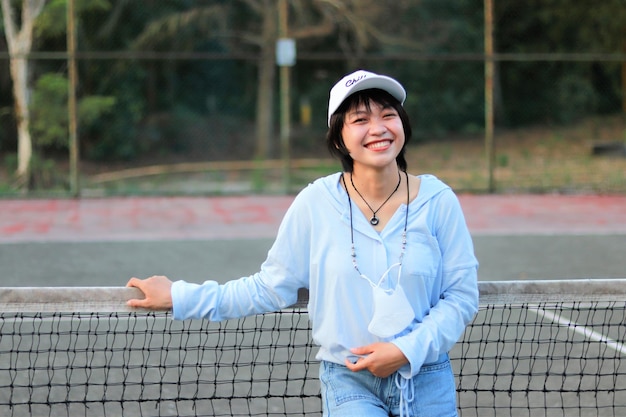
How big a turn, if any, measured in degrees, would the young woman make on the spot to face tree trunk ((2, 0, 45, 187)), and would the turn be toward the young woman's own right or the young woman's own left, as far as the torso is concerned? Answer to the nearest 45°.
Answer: approximately 180°

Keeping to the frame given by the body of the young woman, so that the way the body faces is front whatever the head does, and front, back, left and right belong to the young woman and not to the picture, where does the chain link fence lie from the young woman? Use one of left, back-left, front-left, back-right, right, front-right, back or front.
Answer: back

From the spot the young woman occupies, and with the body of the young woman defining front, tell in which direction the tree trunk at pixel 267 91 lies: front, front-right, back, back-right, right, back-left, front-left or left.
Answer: back

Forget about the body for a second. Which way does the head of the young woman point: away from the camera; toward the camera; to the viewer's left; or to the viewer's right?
toward the camera

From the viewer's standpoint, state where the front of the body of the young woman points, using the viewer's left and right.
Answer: facing the viewer
